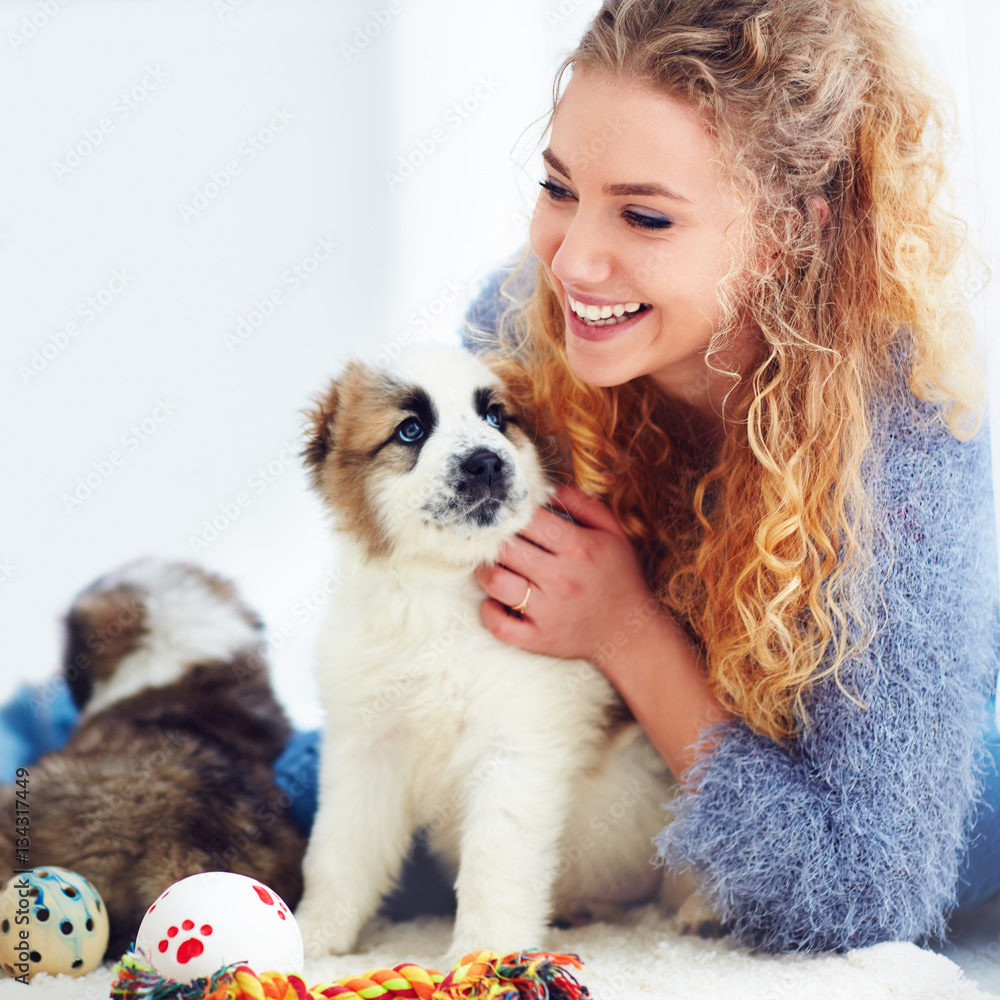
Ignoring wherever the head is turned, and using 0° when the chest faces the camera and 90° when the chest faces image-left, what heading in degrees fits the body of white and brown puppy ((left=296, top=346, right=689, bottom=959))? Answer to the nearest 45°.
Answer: approximately 45°

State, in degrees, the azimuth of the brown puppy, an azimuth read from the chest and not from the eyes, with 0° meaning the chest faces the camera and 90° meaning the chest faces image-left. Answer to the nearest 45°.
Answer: approximately 180°

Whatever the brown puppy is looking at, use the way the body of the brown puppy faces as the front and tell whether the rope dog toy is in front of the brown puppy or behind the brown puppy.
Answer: behind

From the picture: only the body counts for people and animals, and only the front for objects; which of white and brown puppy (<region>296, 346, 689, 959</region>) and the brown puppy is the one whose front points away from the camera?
the brown puppy
